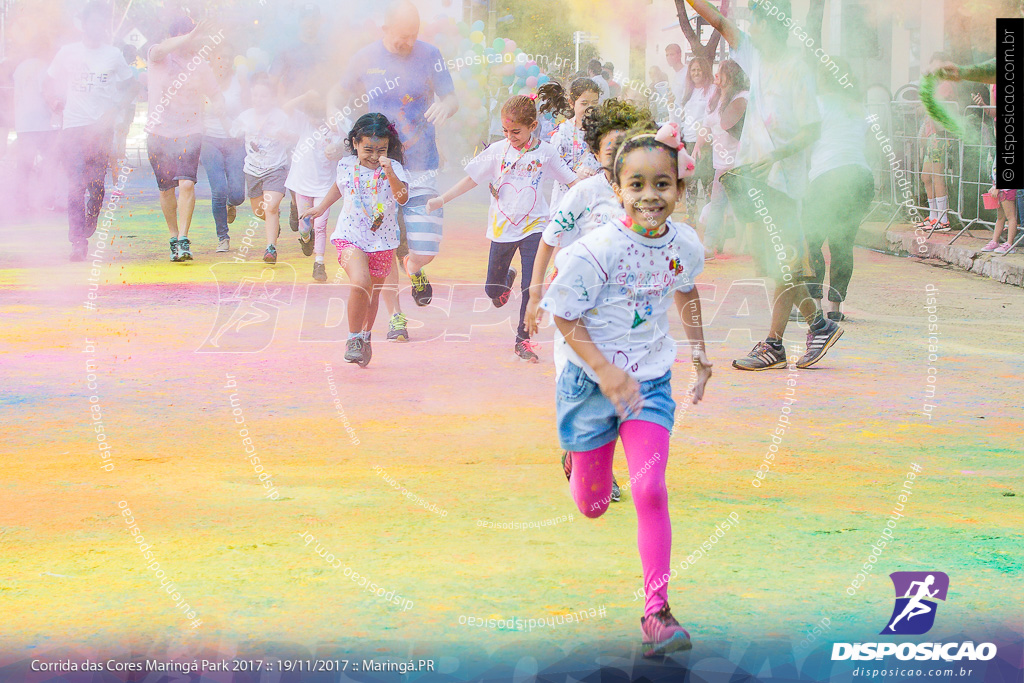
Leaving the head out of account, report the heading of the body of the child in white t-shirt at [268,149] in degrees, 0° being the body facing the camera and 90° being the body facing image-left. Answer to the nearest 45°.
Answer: approximately 0°

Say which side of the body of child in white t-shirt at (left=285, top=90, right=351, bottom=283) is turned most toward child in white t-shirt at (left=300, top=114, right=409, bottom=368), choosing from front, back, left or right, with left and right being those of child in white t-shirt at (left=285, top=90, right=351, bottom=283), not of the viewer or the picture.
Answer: front

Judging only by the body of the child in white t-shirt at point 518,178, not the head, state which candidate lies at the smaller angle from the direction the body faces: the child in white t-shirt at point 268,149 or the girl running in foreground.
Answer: the girl running in foreground

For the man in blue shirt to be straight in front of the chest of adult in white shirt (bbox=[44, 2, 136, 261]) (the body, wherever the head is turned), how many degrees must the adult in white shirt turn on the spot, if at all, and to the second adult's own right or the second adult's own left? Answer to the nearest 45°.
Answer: approximately 45° to the second adult's own left

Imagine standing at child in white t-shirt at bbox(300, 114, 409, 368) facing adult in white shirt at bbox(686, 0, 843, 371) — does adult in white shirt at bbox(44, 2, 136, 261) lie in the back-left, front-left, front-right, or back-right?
back-left

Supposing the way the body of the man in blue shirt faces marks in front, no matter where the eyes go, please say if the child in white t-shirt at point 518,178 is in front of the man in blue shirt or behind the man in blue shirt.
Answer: in front

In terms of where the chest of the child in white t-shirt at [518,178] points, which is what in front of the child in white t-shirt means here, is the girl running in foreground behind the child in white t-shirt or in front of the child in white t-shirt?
in front
